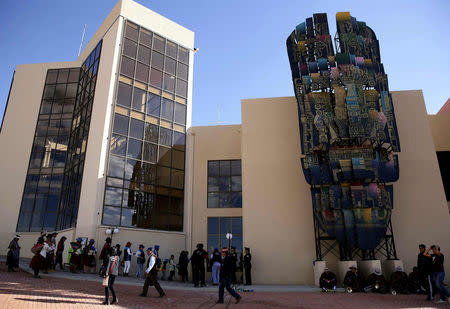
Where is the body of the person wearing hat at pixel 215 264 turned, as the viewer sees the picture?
away from the camera

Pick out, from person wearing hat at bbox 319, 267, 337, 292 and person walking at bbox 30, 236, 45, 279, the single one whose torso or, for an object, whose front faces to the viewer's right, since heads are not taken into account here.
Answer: the person walking

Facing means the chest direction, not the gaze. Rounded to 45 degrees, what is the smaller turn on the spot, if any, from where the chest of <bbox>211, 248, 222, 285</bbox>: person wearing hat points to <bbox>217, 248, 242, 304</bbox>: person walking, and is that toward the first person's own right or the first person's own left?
approximately 180°

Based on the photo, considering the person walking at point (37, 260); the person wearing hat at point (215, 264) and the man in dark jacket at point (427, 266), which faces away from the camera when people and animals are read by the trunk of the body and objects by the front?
the person wearing hat

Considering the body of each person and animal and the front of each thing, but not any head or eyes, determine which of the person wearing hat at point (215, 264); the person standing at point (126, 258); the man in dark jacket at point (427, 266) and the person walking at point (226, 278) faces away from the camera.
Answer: the person wearing hat

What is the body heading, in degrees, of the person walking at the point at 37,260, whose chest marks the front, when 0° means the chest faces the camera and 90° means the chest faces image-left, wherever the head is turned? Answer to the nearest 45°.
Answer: approximately 270°

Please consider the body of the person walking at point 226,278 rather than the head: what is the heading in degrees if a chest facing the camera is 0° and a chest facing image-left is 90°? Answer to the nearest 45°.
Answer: approximately 90°
